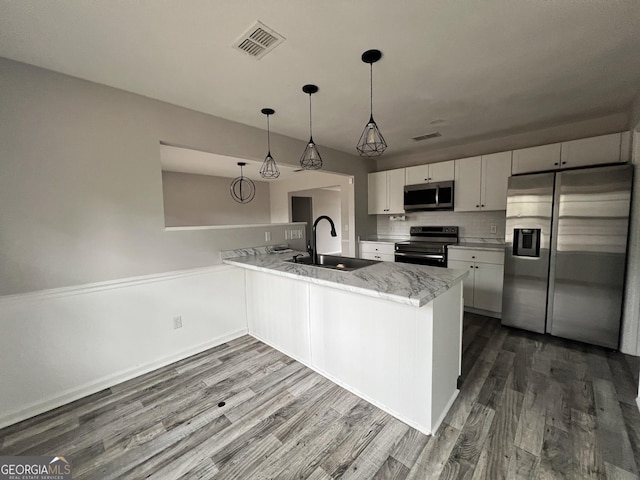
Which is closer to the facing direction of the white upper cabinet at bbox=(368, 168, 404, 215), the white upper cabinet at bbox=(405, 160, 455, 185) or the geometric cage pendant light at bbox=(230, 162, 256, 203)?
the geometric cage pendant light

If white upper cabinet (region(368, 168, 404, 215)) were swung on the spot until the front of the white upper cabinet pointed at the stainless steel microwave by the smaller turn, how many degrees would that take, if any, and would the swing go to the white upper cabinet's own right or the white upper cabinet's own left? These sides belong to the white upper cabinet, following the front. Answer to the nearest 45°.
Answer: approximately 90° to the white upper cabinet's own left

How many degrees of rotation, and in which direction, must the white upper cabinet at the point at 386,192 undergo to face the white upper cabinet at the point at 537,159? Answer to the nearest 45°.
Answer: approximately 90° to its left

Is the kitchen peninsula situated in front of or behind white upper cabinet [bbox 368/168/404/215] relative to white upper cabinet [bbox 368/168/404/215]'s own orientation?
in front

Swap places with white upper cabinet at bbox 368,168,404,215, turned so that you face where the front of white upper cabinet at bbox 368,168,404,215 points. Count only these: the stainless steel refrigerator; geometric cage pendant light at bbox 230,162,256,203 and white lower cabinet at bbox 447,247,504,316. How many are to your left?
2

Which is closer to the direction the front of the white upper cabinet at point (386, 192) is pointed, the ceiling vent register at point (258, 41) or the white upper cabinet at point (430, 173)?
the ceiling vent register

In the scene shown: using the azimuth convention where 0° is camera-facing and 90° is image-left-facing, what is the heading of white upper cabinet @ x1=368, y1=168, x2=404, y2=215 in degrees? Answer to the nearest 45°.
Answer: approximately 45°

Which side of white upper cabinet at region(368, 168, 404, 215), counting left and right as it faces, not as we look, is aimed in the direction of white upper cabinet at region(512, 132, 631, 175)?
left

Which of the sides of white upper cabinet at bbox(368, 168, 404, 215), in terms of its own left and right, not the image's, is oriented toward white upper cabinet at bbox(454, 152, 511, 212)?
left

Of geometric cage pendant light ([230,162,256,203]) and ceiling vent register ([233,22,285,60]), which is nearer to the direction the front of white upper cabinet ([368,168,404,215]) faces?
the ceiling vent register
